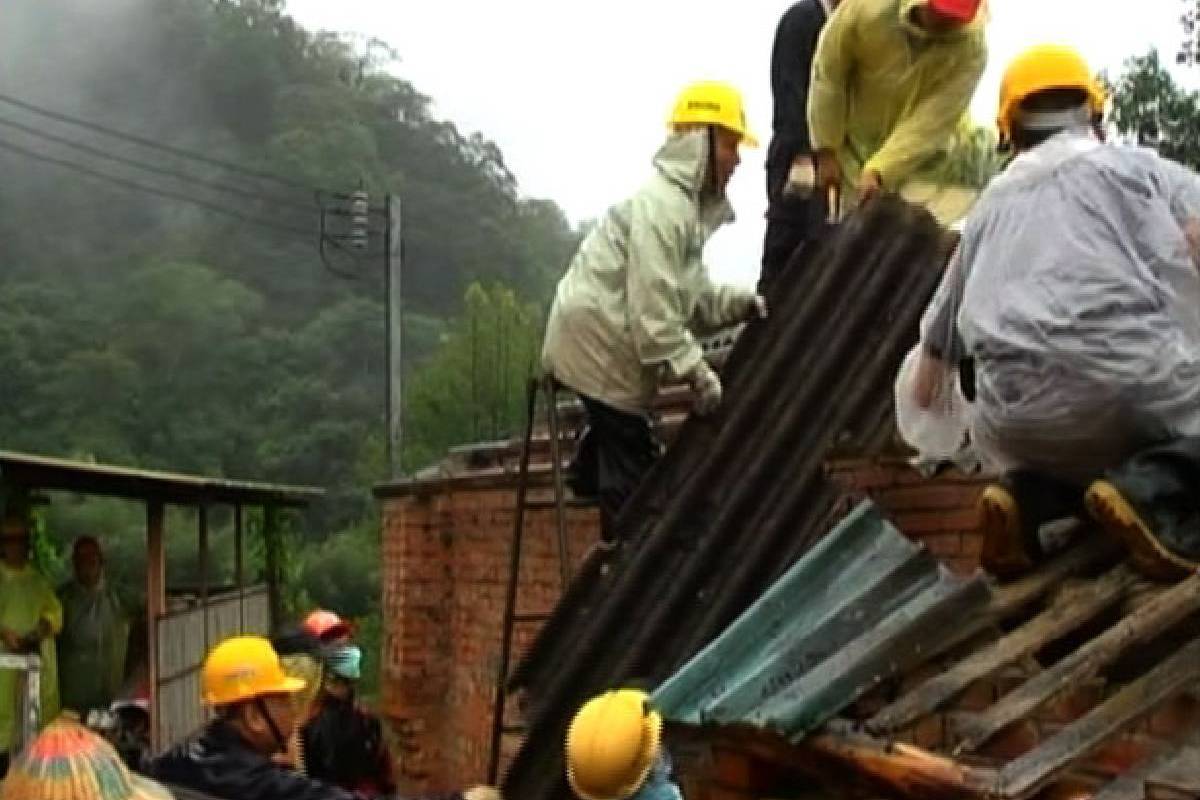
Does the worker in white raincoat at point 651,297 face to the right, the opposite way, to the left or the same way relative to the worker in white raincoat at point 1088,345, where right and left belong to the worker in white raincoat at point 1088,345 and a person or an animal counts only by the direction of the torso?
to the right

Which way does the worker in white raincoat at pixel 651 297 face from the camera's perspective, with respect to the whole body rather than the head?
to the viewer's right

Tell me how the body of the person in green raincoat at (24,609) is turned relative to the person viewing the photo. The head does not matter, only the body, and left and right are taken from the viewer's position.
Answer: facing the viewer

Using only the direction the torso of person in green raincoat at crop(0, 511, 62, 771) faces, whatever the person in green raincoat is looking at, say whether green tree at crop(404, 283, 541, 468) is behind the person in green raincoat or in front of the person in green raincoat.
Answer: behind

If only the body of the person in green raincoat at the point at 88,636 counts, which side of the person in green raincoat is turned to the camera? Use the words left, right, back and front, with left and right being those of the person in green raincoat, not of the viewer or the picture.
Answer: front

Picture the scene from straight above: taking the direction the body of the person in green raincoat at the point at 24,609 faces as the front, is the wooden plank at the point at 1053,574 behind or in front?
in front

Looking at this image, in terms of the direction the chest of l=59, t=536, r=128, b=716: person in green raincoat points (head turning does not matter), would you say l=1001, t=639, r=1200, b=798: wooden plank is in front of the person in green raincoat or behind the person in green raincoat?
in front

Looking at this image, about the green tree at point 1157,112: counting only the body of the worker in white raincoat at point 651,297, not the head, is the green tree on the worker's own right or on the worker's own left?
on the worker's own left

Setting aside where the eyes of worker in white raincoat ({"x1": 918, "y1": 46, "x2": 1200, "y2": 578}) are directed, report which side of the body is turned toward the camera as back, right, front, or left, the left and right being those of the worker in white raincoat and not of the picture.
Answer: back

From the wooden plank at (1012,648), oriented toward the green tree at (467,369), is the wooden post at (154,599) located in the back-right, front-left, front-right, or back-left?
front-left

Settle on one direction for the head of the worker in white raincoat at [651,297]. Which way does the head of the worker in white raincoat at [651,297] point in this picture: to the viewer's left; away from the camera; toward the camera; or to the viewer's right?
to the viewer's right

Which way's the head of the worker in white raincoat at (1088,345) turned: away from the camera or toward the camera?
away from the camera

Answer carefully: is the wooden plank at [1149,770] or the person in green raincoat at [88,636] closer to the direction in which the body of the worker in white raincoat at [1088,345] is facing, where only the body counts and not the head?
the person in green raincoat

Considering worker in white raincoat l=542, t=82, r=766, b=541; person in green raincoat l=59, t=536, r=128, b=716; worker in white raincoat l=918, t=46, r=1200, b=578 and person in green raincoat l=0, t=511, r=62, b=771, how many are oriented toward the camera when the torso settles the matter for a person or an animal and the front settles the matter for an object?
2
